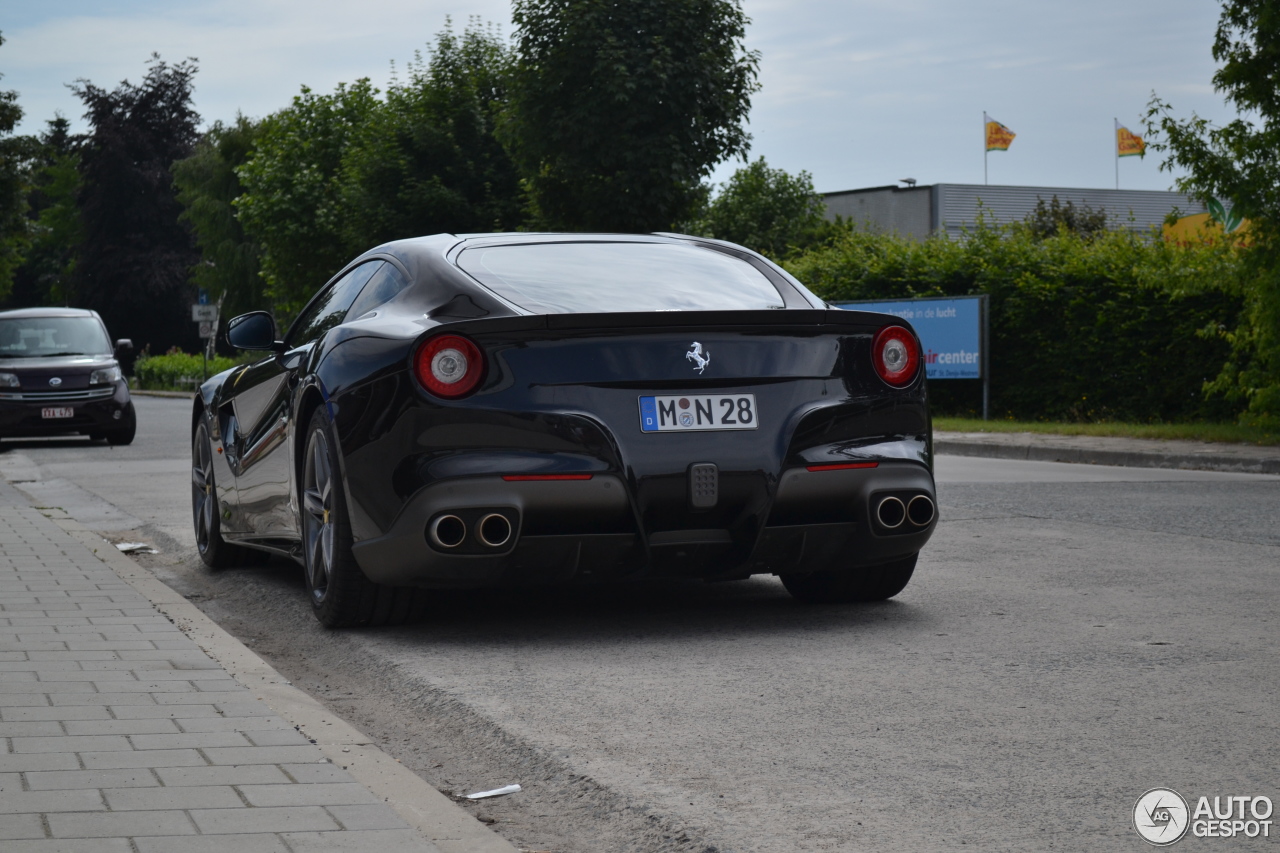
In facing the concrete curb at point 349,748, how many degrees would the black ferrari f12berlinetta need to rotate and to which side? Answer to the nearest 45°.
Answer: approximately 180°

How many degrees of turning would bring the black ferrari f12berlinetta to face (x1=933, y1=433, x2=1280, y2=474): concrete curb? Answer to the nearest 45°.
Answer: approximately 90° to its right

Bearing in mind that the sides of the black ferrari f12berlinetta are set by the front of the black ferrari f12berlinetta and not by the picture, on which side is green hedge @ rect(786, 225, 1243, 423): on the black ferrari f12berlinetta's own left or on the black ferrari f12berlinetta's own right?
on the black ferrari f12berlinetta's own right

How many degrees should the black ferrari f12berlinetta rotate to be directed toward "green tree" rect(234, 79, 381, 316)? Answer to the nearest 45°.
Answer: approximately 45° to its right

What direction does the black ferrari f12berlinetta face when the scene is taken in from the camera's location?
facing away from the viewer and to the left of the viewer

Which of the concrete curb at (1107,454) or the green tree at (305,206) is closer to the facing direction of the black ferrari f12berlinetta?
the green tree

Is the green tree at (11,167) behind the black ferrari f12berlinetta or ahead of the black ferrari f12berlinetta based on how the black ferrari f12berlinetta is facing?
ahead

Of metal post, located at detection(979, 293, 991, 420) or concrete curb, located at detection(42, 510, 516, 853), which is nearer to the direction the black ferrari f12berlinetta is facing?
the metal post

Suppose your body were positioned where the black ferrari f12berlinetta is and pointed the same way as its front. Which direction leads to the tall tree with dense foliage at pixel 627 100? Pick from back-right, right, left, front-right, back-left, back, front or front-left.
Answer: front-right

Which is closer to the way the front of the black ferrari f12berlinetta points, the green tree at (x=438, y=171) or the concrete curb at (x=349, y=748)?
the green tree
